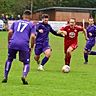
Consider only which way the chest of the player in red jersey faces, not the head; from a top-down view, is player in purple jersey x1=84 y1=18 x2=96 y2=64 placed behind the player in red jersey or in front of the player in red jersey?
behind

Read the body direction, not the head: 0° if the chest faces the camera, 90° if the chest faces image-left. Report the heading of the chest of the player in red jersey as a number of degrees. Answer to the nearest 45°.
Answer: approximately 0°

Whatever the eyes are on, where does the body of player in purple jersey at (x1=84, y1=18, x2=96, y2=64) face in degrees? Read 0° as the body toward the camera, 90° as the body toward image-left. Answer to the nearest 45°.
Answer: approximately 45°

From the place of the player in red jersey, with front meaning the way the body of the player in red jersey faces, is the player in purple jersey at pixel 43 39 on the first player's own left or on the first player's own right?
on the first player's own right
